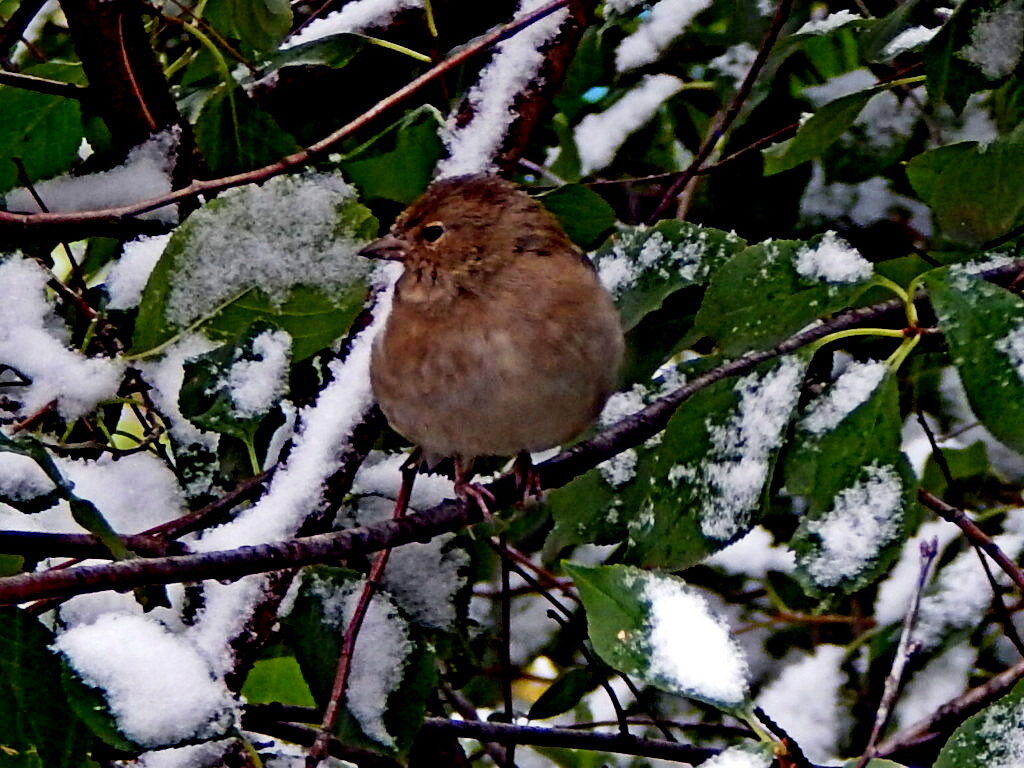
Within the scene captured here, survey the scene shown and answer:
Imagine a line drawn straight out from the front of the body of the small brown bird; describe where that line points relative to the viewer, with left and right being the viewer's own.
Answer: facing the viewer and to the left of the viewer

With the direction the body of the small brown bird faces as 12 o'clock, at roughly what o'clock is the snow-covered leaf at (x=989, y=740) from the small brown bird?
The snow-covered leaf is roughly at 10 o'clock from the small brown bird.

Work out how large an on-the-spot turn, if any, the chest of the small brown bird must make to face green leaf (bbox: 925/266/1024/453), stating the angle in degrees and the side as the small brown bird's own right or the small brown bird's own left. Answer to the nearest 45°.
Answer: approximately 90° to the small brown bird's own left

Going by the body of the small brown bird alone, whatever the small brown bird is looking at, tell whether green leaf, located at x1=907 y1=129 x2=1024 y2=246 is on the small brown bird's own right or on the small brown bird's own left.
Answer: on the small brown bird's own left
